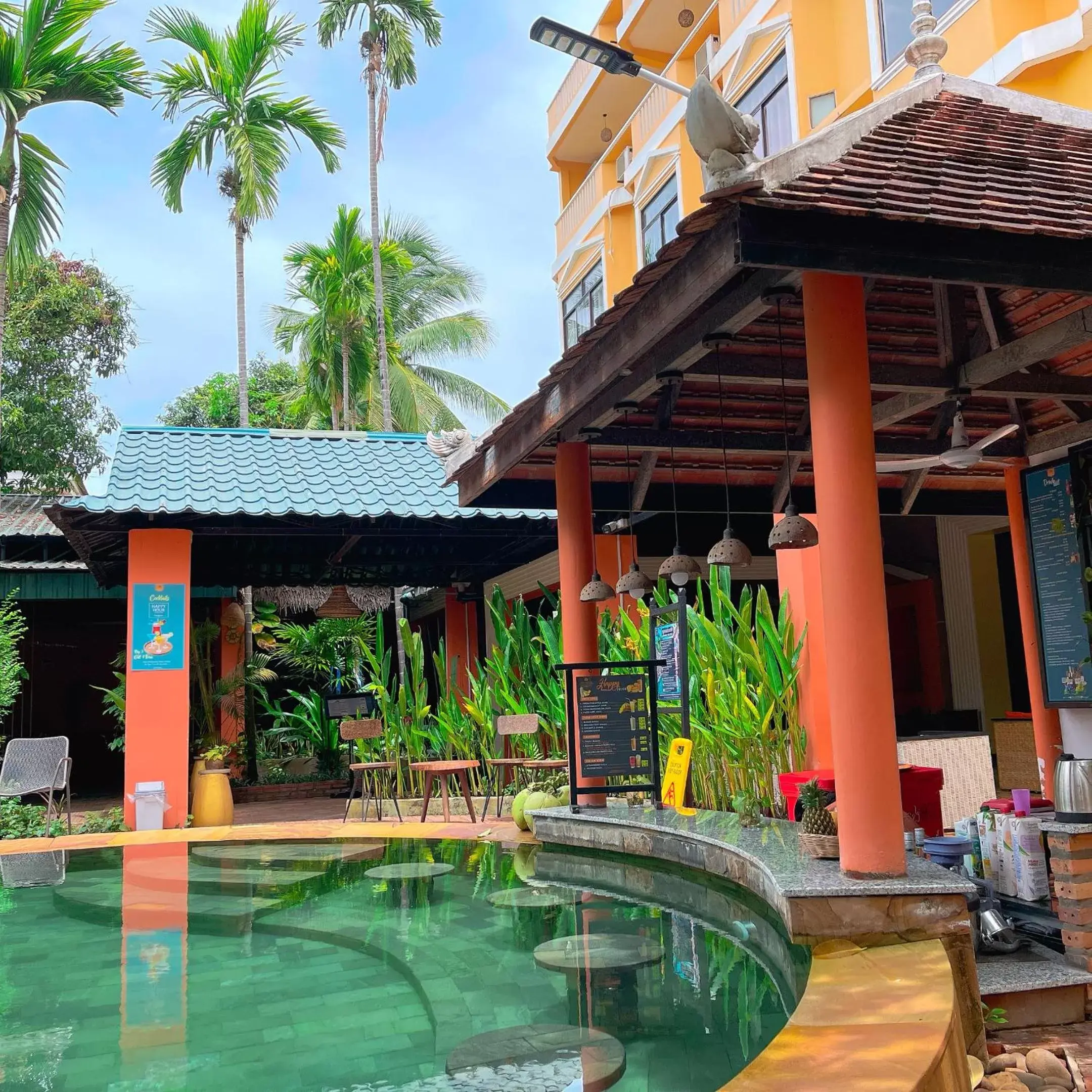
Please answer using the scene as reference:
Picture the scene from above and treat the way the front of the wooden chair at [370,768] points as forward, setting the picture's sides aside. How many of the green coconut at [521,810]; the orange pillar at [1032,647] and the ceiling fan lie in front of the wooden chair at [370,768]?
3

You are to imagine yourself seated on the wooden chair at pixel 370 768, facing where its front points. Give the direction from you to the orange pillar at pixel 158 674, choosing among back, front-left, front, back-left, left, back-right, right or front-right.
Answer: back-right

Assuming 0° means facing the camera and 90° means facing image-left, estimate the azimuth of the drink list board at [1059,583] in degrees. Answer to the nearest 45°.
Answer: approximately 45°

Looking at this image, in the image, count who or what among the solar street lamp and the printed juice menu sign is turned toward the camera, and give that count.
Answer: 1

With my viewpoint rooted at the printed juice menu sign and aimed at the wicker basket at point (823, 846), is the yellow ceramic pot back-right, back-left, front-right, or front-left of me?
back-right

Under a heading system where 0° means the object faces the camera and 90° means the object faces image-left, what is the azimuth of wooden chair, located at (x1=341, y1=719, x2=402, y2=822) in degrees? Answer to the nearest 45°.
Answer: approximately 315°
